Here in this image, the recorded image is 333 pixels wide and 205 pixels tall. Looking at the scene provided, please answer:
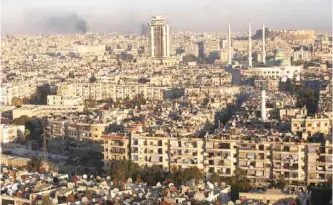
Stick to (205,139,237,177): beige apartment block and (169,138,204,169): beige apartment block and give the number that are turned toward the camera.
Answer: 2

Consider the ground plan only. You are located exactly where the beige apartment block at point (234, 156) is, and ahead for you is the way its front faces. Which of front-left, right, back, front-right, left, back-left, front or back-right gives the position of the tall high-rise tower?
back

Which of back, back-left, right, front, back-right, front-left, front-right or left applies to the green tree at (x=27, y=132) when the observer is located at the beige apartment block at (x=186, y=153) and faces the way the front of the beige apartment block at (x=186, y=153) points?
back-right

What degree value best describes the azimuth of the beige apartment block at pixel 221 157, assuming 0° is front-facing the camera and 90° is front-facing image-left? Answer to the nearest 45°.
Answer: approximately 0°

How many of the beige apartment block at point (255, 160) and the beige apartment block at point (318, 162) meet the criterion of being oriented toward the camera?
2

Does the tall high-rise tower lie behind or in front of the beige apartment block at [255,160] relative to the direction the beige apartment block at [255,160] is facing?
behind
